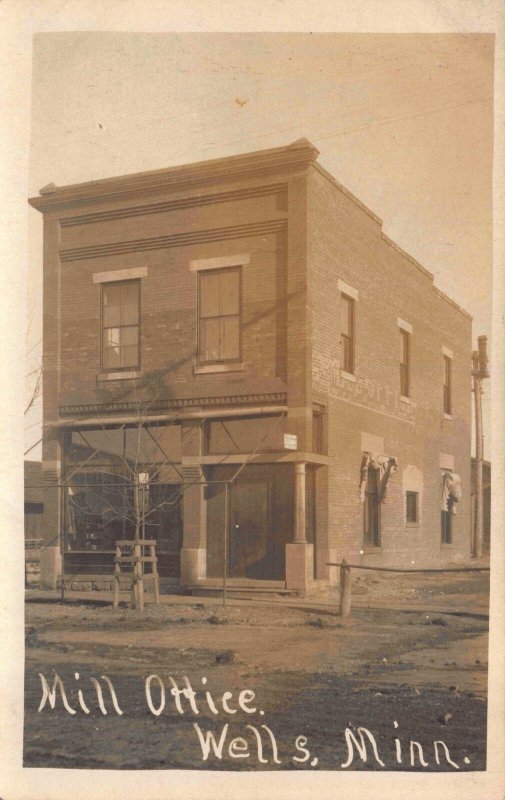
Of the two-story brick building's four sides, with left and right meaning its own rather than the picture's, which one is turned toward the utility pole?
left

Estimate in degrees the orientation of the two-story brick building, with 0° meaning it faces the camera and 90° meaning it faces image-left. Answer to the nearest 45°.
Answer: approximately 45°
